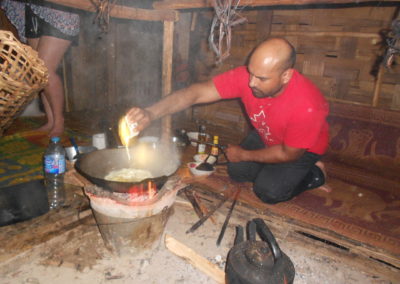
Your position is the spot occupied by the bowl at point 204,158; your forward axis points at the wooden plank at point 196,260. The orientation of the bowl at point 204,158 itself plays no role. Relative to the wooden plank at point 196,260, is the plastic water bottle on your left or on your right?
right

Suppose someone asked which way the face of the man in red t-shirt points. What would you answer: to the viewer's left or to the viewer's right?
to the viewer's left

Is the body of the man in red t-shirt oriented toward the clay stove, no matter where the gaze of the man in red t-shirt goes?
yes

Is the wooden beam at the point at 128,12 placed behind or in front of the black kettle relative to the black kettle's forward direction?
in front

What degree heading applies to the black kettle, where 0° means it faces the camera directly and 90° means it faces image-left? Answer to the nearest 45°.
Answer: approximately 135°

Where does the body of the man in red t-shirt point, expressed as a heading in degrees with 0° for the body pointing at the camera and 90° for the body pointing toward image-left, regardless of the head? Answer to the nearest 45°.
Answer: approximately 45°

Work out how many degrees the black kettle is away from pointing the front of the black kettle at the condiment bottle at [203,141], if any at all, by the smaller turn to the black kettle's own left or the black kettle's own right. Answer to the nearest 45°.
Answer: approximately 45° to the black kettle's own right

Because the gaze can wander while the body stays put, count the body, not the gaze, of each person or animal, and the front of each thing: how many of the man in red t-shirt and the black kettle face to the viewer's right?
0

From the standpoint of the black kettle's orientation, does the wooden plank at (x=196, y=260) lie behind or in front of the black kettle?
in front

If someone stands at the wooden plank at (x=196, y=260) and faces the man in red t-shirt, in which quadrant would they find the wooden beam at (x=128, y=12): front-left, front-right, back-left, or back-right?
front-left
